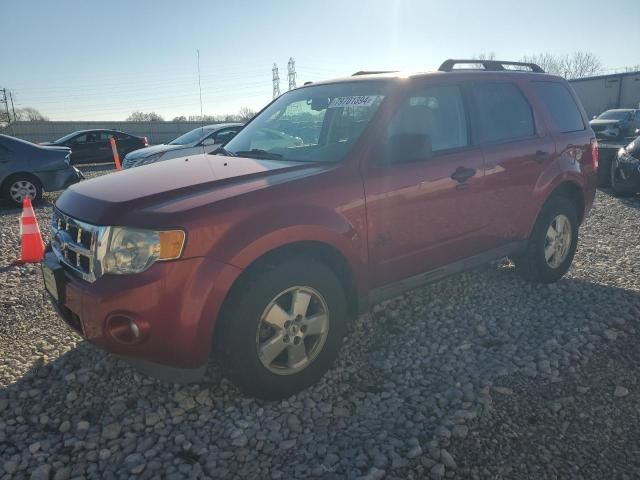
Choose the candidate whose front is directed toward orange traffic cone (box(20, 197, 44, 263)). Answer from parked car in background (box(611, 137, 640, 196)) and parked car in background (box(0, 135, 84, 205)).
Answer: parked car in background (box(611, 137, 640, 196))

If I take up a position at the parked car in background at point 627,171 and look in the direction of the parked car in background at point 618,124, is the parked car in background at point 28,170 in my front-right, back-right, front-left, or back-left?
back-left

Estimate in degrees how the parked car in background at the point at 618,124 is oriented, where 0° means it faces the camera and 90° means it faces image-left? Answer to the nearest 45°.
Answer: approximately 45°

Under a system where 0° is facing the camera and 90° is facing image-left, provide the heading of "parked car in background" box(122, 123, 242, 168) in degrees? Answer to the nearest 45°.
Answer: approximately 45°

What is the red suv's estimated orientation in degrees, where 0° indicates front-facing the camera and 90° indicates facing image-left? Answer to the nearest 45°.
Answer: approximately 45°

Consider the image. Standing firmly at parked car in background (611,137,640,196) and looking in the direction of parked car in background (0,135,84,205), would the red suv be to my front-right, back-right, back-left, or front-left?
front-left

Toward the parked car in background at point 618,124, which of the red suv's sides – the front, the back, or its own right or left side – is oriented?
back

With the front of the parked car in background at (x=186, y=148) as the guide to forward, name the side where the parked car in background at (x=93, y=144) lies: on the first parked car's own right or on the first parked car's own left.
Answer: on the first parked car's own right

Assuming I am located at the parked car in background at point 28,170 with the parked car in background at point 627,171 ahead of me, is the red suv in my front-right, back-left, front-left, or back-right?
front-right
